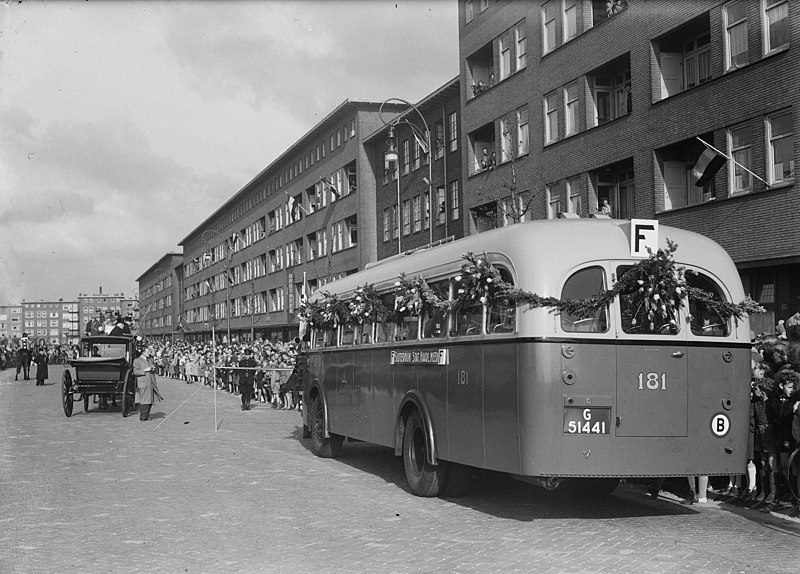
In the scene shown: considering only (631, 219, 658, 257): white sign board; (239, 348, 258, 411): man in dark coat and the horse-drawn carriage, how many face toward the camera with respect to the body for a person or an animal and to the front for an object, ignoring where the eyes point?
2

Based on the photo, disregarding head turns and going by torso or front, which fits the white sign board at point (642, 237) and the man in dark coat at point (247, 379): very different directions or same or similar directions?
same or similar directions

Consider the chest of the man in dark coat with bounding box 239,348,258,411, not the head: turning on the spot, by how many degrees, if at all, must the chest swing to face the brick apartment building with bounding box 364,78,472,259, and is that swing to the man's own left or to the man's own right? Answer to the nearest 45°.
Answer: approximately 135° to the man's own left

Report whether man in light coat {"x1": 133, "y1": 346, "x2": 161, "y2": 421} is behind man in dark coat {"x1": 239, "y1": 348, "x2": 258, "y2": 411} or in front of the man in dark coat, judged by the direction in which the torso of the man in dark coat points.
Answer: in front

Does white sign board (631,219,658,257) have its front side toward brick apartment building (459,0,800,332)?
no

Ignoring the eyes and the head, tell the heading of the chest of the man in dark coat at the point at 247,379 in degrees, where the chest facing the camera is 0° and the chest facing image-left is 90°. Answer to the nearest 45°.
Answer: approximately 0°

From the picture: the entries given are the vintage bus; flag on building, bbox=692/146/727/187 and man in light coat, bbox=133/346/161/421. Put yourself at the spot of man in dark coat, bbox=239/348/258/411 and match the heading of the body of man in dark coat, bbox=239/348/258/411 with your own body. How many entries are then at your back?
0

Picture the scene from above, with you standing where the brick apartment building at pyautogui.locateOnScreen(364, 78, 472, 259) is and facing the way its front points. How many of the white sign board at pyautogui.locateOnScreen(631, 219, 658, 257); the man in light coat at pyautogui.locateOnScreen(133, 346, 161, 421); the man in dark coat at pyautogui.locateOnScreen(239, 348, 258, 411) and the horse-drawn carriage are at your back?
0

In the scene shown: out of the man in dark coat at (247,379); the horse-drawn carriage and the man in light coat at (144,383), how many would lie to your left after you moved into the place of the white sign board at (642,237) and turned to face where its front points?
0

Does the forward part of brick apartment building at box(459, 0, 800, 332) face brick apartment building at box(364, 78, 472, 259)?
no

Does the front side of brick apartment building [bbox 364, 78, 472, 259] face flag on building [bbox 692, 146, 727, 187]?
no

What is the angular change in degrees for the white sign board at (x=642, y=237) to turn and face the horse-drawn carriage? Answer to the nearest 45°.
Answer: approximately 135° to its right

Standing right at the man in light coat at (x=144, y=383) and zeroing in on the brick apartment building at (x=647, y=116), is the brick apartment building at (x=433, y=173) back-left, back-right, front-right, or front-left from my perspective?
front-left

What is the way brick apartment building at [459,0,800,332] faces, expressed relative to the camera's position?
facing the viewer and to the left of the viewer

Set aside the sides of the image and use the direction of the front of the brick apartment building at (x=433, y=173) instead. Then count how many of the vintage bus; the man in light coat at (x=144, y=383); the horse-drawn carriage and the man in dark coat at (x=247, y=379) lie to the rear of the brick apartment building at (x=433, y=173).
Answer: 0

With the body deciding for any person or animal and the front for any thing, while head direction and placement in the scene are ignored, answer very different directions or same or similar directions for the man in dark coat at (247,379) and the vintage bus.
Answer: very different directions

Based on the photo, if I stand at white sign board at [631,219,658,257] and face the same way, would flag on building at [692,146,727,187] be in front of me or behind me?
behind

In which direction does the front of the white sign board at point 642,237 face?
toward the camera
